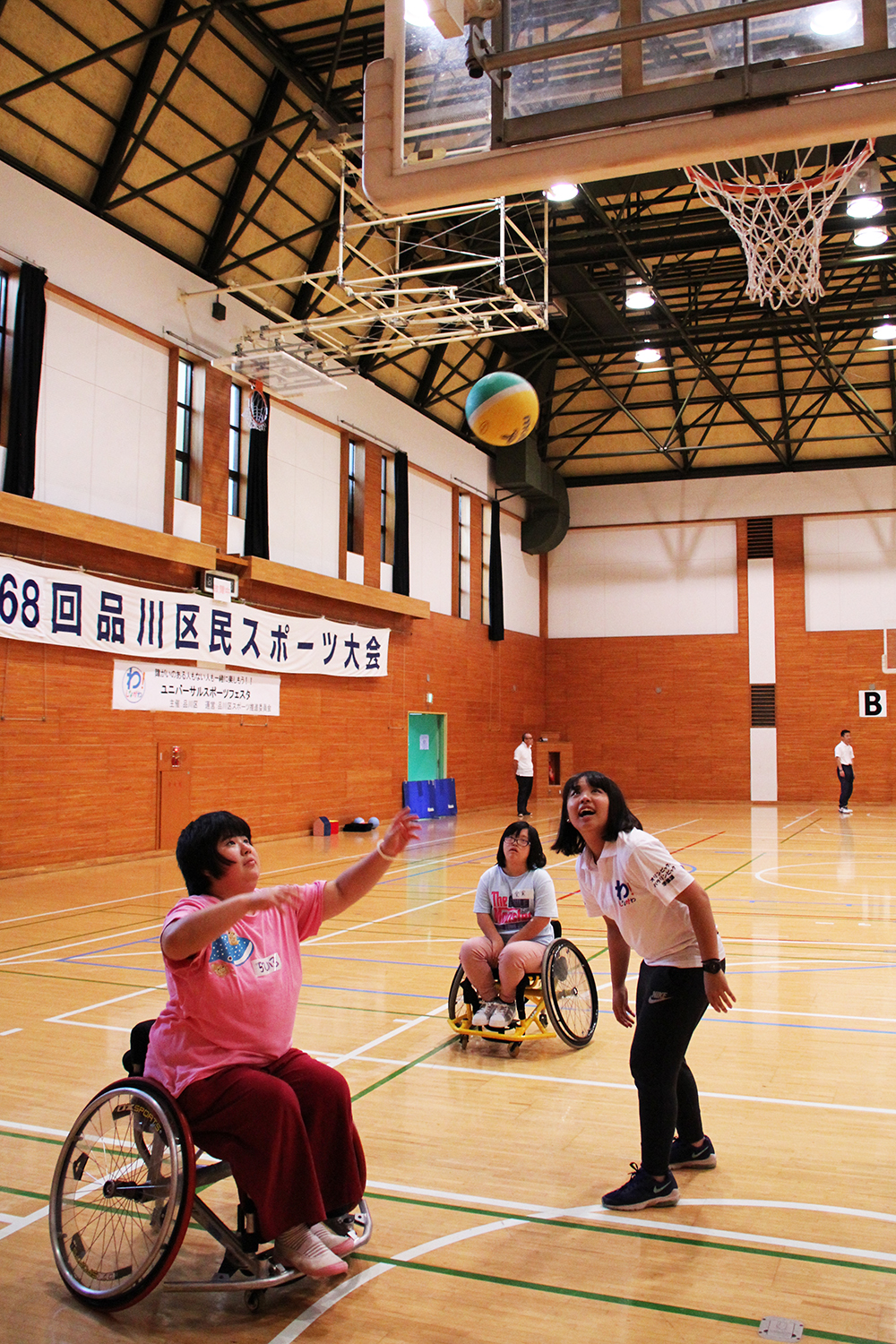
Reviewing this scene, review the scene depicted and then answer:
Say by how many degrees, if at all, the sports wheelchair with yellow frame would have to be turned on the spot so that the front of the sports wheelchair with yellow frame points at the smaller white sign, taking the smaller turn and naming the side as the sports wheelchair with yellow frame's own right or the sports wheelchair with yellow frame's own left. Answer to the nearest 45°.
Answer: approximately 90° to the sports wheelchair with yellow frame's own right

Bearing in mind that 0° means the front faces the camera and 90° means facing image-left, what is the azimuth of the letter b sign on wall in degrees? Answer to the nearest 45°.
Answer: approximately 0°

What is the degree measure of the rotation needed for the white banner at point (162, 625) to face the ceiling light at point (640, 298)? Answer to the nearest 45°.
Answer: approximately 45° to its left

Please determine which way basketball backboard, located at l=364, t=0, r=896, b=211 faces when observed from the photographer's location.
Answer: facing away from the viewer and to the right of the viewer

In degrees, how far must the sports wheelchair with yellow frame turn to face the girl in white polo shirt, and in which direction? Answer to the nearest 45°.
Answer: approximately 45° to its left

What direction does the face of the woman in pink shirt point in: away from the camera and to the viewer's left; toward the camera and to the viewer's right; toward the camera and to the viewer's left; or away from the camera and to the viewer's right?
toward the camera and to the viewer's right

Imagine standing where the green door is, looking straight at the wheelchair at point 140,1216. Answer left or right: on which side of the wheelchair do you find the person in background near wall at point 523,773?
left

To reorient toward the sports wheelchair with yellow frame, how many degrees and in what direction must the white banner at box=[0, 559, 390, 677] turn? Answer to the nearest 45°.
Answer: approximately 45° to its right

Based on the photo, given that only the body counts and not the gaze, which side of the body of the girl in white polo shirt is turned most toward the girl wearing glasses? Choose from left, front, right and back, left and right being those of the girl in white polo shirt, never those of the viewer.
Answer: right

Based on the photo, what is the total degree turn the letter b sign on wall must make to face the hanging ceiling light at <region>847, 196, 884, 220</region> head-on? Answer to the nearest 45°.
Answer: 0° — it already faces it

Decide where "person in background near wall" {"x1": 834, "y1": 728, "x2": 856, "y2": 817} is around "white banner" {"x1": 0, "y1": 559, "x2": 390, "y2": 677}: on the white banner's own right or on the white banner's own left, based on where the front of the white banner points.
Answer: on the white banner's own left

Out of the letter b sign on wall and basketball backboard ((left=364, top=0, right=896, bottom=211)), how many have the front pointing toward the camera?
1
